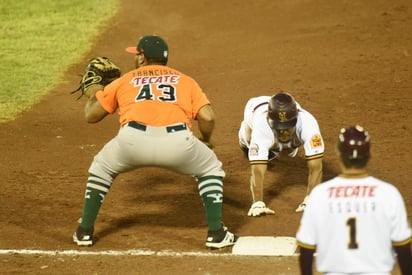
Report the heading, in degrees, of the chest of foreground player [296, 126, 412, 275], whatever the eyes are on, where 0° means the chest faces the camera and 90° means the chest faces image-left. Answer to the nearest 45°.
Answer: approximately 180°

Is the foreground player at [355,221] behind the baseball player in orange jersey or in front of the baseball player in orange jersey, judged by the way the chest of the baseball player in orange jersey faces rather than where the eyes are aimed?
behind

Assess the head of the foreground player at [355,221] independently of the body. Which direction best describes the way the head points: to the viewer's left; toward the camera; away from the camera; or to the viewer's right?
away from the camera

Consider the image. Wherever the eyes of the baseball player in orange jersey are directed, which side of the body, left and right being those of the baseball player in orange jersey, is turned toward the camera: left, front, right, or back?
back

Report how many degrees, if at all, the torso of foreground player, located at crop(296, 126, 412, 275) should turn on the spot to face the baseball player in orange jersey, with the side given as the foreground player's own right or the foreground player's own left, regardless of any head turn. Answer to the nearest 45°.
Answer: approximately 45° to the foreground player's own left

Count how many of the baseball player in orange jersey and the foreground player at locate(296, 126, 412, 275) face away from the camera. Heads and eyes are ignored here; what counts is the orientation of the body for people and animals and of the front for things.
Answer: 2
